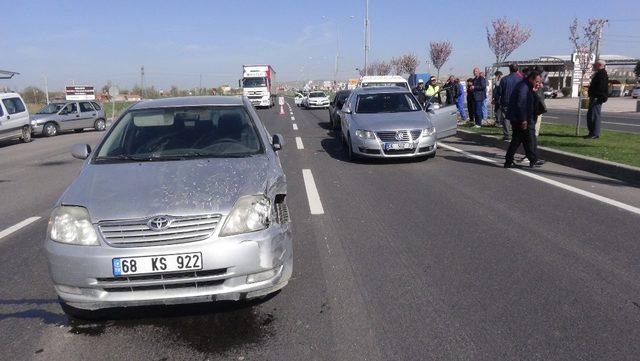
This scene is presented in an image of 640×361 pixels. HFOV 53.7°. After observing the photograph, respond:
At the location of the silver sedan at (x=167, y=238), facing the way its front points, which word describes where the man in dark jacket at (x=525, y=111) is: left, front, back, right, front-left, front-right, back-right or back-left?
back-left

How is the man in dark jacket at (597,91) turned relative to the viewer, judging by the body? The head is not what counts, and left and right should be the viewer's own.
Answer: facing to the left of the viewer

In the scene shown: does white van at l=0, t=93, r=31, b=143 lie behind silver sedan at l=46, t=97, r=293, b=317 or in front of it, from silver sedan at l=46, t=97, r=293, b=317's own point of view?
behind

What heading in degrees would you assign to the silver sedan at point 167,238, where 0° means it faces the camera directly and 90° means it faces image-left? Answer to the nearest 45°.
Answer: approximately 0°

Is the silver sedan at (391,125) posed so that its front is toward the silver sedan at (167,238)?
yes

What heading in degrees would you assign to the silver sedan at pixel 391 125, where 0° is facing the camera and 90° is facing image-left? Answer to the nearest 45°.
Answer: approximately 0°

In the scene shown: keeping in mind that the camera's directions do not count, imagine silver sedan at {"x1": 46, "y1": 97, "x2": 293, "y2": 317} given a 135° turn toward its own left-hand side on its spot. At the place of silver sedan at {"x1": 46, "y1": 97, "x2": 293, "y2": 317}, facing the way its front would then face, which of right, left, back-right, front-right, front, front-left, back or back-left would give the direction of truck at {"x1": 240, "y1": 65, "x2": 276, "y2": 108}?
front-left

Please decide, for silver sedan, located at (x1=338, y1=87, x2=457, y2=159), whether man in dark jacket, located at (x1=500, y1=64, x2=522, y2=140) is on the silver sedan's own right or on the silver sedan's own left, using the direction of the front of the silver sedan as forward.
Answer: on the silver sedan's own left
